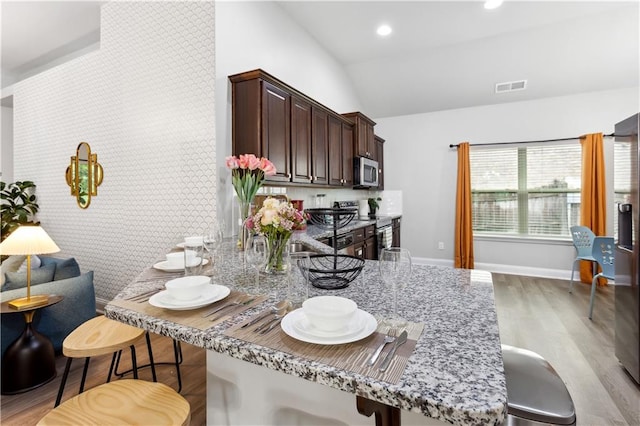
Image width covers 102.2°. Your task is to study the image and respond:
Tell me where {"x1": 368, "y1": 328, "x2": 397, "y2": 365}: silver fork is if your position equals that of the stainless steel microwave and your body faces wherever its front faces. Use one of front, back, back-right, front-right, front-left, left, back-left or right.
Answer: front-right

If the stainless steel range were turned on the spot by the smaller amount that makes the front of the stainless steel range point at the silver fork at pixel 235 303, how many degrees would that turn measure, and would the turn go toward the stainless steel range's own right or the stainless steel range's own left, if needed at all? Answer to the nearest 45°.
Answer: approximately 45° to the stainless steel range's own right

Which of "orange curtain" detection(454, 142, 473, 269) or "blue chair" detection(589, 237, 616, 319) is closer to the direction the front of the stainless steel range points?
the blue chair

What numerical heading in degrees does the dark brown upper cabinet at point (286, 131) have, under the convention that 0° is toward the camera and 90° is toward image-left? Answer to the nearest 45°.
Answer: approximately 315°

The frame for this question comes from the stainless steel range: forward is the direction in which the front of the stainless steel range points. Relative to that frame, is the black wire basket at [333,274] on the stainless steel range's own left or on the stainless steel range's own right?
on the stainless steel range's own right

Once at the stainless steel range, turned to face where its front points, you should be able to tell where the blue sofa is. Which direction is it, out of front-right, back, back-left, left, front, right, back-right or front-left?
right

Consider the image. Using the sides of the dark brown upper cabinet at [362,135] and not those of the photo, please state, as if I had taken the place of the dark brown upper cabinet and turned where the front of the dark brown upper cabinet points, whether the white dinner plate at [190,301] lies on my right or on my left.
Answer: on my right

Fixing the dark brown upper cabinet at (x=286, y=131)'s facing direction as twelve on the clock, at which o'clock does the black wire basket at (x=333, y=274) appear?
The black wire basket is roughly at 1 o'clock from the dark brown upper cabinet.

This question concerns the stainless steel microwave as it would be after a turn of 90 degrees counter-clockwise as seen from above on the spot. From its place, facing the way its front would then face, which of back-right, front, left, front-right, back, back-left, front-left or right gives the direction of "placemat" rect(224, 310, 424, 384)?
back-right

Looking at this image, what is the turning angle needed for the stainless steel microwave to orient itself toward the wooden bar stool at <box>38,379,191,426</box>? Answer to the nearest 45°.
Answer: approximately 45° to its right

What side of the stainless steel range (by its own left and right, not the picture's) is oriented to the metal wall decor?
right

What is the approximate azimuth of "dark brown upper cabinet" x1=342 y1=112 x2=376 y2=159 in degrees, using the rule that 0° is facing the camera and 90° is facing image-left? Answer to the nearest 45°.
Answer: approximately 315°
